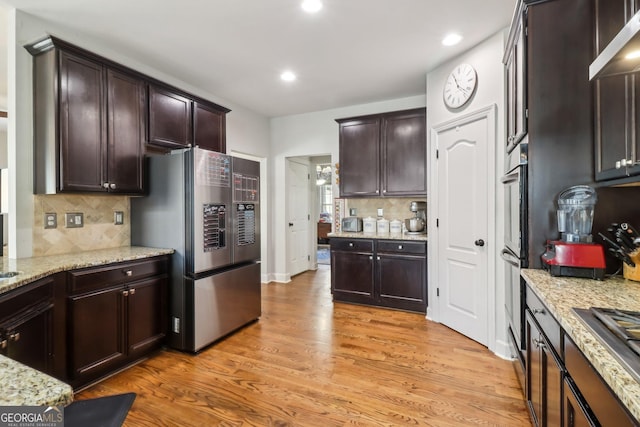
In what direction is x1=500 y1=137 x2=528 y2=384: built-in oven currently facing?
to the viewer's left

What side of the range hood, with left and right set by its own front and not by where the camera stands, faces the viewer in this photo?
left

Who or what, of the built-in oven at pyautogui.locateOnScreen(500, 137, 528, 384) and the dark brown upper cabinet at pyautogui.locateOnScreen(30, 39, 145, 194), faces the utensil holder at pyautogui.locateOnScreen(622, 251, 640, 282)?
the dark brown upper cabinet

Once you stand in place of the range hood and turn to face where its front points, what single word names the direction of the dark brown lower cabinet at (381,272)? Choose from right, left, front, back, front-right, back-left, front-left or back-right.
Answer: front-right

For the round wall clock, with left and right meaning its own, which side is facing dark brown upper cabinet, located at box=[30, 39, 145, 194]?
front

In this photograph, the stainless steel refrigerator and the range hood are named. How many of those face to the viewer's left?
1

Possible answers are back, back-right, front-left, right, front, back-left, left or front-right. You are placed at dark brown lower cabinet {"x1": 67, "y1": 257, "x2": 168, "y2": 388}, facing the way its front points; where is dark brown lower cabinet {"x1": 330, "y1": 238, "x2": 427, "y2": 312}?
front-left

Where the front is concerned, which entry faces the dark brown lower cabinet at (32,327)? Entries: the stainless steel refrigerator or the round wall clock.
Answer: the round wall clock

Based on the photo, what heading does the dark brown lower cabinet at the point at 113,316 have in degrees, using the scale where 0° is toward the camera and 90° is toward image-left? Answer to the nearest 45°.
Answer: approximately 315°

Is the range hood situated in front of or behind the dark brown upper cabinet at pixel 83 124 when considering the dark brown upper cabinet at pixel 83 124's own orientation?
in front

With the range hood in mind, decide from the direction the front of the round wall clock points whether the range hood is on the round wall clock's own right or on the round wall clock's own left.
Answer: on the round wall clock's own left

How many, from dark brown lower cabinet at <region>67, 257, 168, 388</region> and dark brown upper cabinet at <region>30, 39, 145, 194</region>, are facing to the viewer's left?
0

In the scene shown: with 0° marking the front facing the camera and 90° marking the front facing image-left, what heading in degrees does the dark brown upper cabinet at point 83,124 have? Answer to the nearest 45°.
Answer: approximately 315°

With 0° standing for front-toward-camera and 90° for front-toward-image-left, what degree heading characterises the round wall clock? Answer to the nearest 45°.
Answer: approximately 45°

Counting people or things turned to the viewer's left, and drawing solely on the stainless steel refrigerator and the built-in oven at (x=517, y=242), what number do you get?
1

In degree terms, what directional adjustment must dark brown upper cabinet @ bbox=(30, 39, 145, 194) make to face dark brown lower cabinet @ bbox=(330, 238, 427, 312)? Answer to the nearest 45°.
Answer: approximately 45° to its left
